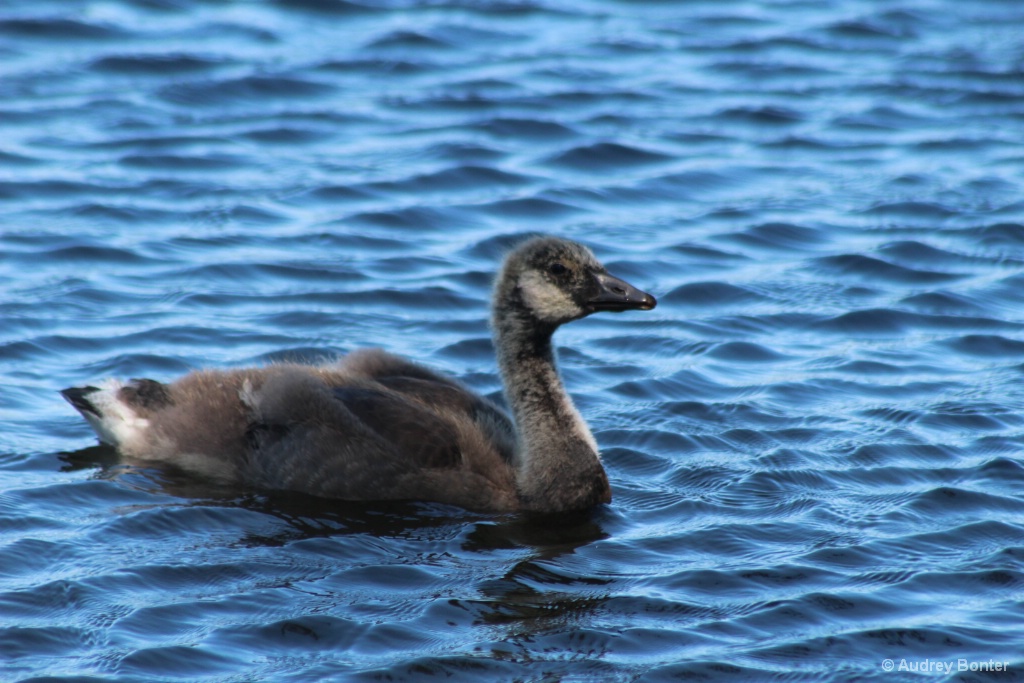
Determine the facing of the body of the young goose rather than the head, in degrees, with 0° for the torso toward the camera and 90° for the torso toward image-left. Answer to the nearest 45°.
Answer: approximately 270°
